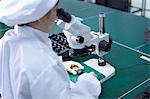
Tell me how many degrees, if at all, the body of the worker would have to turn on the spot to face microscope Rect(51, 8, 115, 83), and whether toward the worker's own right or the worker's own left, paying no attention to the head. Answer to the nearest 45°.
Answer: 0° — they already face it

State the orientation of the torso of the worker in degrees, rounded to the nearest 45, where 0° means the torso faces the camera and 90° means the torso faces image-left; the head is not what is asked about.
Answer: approximately 225°
